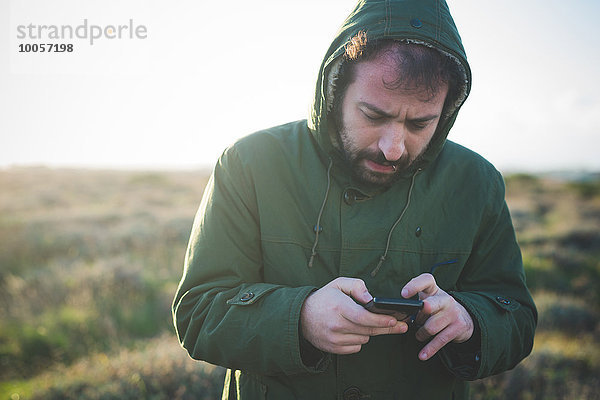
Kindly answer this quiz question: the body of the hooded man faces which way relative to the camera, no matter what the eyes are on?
toward the camera
